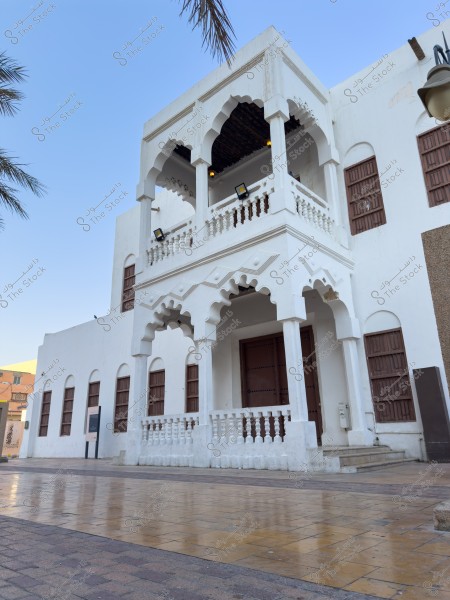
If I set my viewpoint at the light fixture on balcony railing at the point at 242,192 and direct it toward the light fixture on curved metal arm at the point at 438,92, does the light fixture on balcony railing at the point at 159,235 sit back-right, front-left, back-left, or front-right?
back-right

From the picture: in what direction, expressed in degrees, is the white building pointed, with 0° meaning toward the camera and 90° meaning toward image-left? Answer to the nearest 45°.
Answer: approximately 45°
